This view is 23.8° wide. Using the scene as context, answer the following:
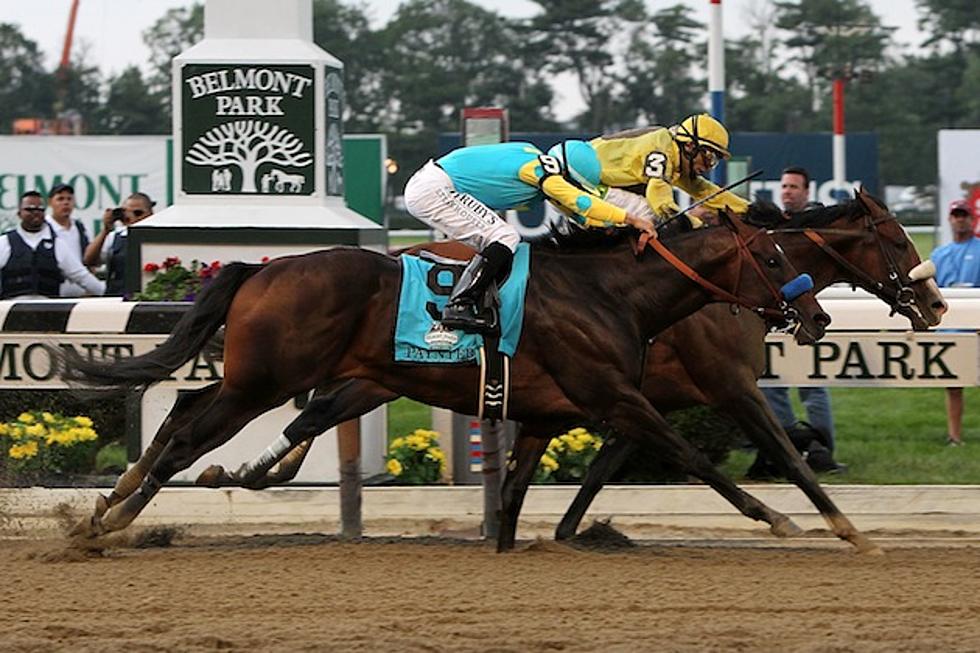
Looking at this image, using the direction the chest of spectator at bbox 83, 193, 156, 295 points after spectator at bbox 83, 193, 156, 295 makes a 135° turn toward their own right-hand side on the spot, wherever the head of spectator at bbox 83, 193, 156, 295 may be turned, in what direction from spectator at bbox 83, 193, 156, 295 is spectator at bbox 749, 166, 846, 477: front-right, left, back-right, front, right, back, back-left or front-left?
back-right

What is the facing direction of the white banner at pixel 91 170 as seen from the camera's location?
facing the viewer

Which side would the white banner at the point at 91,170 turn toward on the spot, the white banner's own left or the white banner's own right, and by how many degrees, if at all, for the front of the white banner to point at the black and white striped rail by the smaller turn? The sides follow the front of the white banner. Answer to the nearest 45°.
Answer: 0° — it already faces it

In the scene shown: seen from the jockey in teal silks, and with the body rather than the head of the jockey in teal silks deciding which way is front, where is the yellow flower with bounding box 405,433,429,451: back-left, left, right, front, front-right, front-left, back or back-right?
left

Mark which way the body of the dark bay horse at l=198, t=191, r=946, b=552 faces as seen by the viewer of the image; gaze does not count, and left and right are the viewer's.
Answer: facing to the right of the viewer

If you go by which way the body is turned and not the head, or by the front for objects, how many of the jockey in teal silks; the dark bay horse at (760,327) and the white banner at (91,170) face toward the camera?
1

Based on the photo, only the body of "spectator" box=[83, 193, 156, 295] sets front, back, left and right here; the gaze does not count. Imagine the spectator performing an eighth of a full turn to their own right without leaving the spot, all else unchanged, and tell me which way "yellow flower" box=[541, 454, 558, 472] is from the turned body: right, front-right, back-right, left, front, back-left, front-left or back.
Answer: back-left

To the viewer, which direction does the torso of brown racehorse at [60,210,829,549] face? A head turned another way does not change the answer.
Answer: to the viewer's right

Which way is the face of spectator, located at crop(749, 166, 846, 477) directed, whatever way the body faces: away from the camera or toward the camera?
toward the camera

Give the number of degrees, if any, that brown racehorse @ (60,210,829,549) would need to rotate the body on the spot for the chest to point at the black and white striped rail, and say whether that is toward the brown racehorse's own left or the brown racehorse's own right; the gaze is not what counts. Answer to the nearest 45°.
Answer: approximately 135° to the brown racehorse's own left

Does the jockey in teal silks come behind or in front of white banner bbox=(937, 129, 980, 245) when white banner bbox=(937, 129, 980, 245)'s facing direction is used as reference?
in front

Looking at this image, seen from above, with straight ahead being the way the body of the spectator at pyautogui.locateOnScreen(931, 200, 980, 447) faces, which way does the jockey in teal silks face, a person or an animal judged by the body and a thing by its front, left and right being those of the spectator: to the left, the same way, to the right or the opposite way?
to the left

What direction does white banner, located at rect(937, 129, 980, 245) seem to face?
toward the camera

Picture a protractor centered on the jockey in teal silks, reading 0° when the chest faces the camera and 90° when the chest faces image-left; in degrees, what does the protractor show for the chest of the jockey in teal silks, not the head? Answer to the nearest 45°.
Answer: approximately 270°

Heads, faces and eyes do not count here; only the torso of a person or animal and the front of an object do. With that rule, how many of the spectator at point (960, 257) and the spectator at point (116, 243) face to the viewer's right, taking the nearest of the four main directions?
0

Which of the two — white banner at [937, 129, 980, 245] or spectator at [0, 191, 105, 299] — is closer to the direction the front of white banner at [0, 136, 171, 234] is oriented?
the spectator
